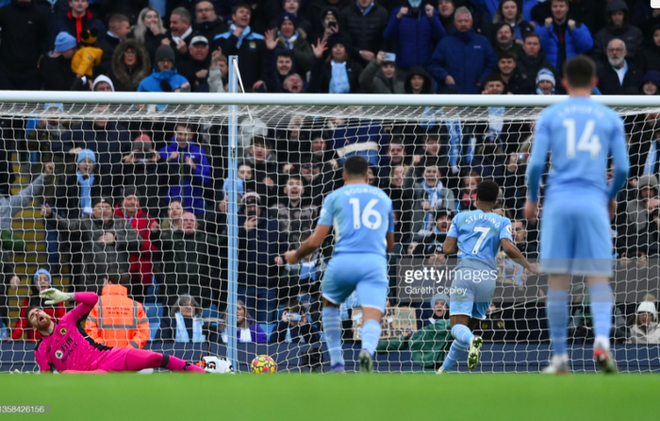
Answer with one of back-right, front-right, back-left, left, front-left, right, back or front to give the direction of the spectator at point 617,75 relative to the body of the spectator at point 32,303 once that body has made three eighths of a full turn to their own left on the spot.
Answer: front-right

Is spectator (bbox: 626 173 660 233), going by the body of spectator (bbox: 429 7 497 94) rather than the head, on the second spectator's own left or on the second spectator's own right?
on the second spectator's own left

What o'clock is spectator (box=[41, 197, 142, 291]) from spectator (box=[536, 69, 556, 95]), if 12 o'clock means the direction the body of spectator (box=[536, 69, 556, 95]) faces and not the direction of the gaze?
spectator (box=[41, 197, 142, 291]) is roughly at 2 o'clock from spectator (box=[536, 69, 556, 95]).

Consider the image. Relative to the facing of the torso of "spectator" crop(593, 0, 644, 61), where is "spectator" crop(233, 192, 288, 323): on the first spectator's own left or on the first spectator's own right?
on the first spectator's own right

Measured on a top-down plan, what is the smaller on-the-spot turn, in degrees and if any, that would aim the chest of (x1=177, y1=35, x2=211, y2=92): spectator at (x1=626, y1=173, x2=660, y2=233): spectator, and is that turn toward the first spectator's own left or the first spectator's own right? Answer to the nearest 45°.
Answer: approximately 45° to the first spectator's own left

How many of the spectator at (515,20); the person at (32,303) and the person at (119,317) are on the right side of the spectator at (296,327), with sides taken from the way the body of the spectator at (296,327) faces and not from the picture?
2

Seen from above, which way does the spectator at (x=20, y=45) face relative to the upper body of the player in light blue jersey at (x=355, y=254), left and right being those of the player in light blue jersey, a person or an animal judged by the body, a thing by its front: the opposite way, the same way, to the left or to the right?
the opposite way

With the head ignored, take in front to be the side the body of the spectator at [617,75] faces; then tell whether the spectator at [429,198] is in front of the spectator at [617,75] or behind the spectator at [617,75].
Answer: in front
